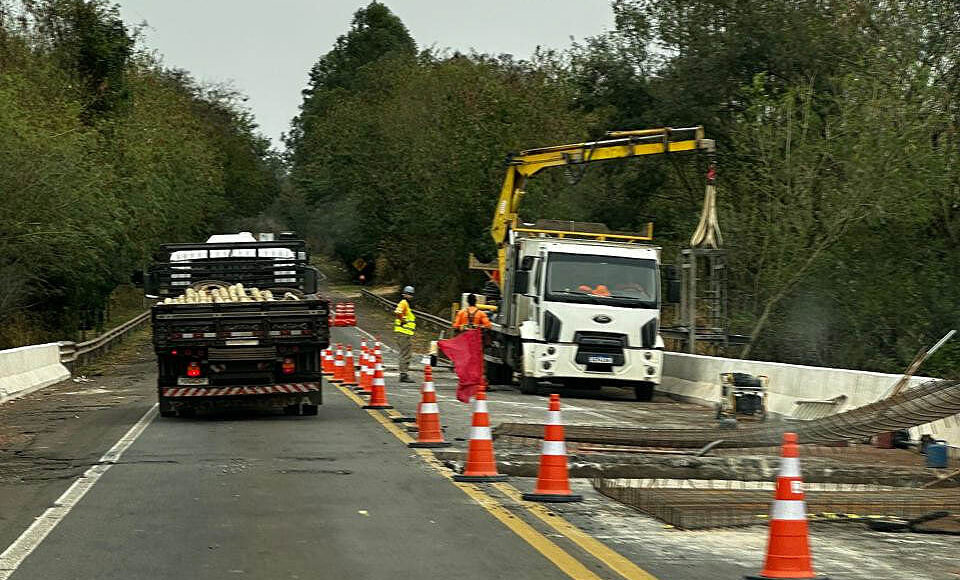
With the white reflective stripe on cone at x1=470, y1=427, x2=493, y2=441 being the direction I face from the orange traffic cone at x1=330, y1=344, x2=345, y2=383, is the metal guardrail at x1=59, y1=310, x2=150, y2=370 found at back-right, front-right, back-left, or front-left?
back-right

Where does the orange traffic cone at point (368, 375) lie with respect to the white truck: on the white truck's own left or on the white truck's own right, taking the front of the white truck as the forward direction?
on the white truck's own right

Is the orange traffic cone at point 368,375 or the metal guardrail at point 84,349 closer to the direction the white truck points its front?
the orange traffic cone

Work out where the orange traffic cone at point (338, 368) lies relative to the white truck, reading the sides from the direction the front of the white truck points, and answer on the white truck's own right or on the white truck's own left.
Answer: on the white truck's own right

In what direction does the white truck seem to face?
toward the camera

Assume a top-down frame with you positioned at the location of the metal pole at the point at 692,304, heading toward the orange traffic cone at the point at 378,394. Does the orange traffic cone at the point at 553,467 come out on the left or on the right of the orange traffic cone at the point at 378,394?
left

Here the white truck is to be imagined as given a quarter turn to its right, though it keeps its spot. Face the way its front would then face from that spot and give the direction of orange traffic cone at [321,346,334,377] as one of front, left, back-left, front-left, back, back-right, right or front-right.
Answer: front-right

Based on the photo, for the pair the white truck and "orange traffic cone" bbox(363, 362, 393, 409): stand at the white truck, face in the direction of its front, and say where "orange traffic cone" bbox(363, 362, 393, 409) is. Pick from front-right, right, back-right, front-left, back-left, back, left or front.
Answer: front-right

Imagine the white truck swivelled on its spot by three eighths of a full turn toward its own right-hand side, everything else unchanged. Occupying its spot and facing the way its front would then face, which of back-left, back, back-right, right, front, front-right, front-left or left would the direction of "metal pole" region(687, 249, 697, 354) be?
right

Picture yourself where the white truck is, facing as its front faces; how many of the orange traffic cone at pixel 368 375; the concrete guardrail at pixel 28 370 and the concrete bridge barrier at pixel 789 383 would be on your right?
2

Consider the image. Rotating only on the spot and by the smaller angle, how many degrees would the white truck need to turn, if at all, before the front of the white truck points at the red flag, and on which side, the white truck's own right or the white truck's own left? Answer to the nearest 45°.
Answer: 0° — it already faces it

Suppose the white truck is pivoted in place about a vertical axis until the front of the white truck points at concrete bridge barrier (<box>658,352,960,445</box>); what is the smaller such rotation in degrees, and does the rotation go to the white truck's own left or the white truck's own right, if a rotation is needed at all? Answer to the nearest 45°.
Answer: approximately 45° to the white truck's own left

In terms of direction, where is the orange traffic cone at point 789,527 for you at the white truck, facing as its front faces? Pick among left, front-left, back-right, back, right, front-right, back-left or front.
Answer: front

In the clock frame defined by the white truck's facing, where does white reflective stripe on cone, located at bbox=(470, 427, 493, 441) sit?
The white reflective stripe on cone is roughly at 12 o'clock from the white truck.

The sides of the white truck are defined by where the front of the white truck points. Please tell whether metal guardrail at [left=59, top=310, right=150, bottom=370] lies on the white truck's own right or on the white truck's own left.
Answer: on the white truck's own right

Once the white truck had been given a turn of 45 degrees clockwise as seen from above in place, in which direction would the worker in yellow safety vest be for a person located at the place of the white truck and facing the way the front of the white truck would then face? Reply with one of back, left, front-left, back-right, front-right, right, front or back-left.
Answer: right
